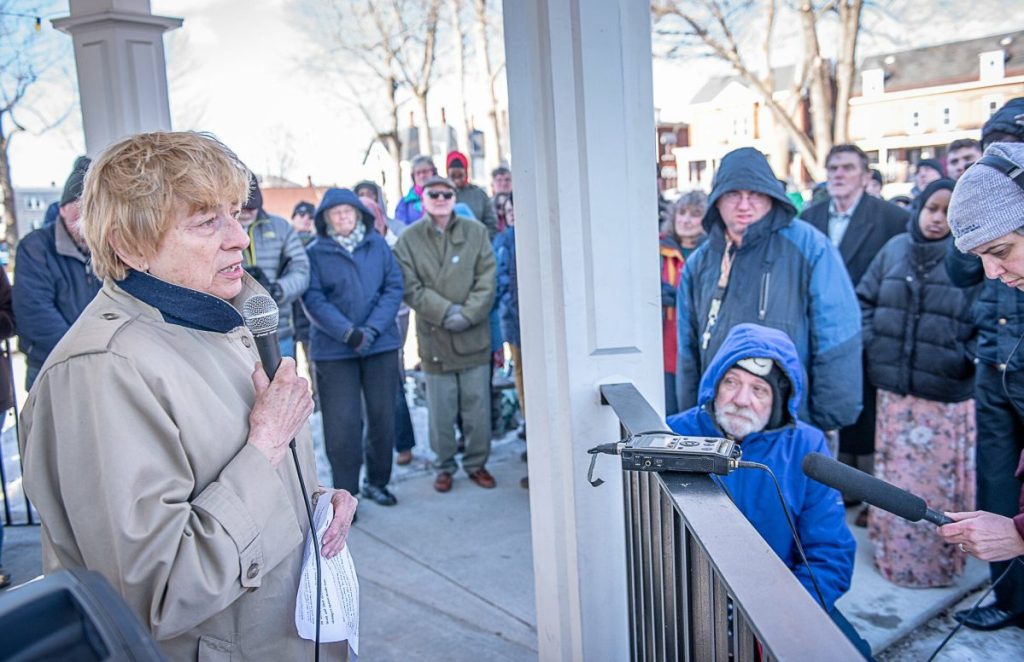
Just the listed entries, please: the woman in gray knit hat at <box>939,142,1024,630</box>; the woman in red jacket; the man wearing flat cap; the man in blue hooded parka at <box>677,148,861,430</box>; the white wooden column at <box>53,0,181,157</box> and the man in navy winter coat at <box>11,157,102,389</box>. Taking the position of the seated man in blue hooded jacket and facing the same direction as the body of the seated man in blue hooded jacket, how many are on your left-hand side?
1

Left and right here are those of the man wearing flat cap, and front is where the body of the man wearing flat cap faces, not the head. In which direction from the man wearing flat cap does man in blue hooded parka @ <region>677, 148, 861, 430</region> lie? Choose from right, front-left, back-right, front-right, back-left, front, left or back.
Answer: front-left

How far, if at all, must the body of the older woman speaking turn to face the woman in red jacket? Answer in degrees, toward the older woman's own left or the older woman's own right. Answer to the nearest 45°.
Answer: approximately 45° to the older woman's own left

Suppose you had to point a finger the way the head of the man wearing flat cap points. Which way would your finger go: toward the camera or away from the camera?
toward the camera

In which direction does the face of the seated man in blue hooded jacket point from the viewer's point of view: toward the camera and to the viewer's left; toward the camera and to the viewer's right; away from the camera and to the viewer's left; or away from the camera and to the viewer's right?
toward the camera and to the viewer's left

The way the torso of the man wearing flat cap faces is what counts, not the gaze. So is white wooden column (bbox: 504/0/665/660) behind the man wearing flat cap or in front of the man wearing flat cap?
in front

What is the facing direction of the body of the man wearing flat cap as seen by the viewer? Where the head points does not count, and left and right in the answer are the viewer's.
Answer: facing the viewer

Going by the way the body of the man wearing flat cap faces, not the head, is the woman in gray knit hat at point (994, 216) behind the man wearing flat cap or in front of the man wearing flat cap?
in front

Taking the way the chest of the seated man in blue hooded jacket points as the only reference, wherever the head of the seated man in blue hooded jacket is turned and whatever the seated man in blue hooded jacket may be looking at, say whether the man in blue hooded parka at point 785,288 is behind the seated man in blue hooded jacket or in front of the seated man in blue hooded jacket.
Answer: behind

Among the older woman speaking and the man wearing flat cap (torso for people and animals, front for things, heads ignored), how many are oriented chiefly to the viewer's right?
1

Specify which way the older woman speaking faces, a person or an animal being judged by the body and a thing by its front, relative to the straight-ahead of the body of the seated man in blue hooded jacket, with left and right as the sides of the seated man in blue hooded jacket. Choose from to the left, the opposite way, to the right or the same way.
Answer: the opposite way

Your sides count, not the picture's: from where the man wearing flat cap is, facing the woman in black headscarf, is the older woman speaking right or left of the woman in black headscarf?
right

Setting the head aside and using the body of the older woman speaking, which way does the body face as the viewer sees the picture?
to the viewer's right

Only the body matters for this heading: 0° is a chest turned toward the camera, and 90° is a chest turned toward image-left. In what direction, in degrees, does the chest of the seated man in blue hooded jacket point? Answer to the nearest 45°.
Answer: approximately 45°

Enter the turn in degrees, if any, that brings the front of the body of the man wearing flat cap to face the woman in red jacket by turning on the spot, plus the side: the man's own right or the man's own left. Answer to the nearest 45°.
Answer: approximately 90° to the man's own left
